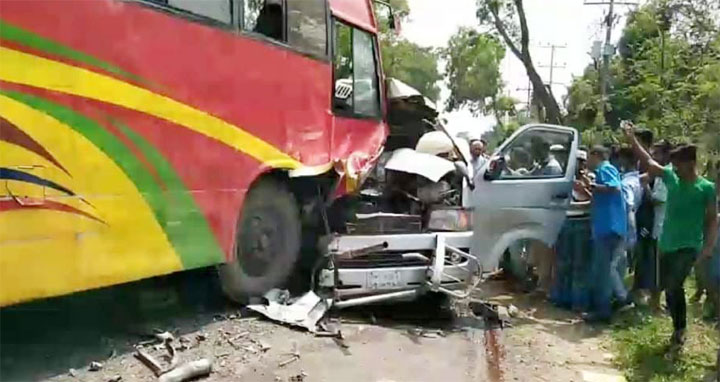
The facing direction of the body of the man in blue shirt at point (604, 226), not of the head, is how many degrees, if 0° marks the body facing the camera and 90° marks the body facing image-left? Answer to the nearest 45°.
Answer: approximately 90°

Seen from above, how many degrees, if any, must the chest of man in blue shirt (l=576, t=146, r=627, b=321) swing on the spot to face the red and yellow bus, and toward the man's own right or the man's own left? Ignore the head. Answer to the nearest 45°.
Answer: approximately 45° to the man's own left

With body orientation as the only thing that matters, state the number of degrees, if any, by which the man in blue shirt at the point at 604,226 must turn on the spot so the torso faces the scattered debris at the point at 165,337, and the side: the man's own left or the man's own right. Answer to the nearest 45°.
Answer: approximately 45° to the man's own left

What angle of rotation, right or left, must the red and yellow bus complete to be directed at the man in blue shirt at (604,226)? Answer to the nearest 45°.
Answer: approximately 45° to its right

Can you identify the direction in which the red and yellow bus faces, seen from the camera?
facing away from the viewer and to the right of the viewer

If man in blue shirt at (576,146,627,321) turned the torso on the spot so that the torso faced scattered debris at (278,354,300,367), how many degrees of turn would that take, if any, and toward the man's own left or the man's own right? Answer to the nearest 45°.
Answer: approximately 45° to the man's own left

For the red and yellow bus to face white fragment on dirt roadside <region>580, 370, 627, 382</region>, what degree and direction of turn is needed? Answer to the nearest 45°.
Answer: approximately 45° to its right

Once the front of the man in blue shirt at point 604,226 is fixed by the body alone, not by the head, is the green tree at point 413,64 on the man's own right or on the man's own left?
on the man's own right

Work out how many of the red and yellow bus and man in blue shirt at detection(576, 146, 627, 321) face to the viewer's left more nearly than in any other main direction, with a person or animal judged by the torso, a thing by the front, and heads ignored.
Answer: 1

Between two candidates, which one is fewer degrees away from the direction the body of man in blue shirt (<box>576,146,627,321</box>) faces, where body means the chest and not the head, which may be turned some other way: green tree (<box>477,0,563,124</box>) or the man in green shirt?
the green tree
